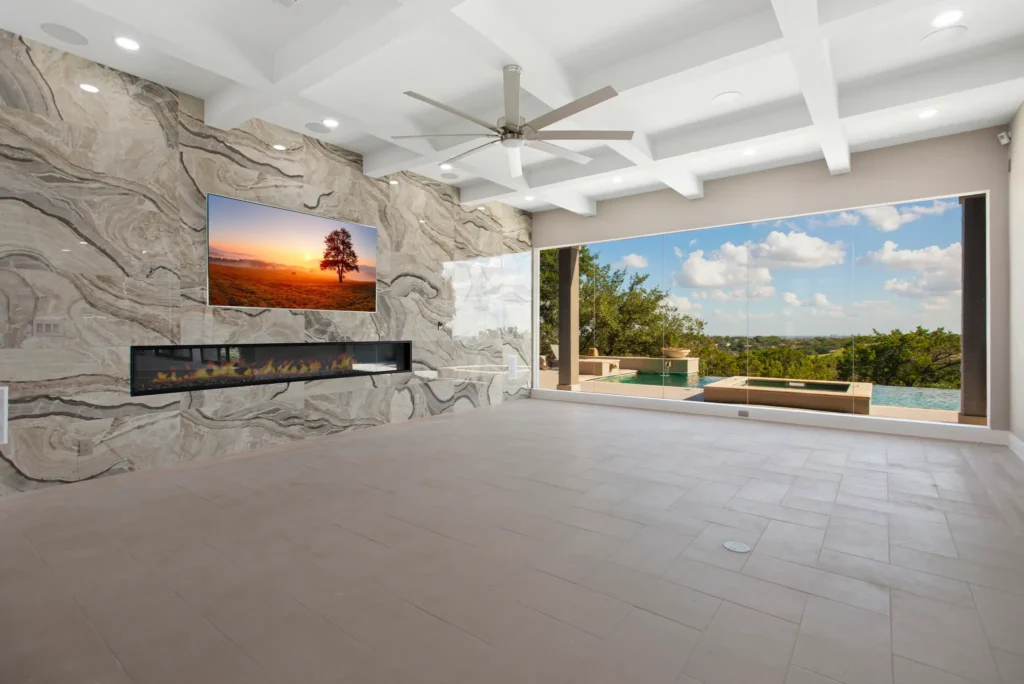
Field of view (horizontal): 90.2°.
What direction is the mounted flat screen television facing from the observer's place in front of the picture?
facing the viewer and to the right of the viewer

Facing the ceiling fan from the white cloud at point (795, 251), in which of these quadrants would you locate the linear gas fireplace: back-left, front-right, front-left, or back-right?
front-right

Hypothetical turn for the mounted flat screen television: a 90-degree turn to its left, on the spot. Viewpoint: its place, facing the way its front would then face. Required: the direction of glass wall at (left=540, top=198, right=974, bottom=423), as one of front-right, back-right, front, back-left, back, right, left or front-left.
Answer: front-right

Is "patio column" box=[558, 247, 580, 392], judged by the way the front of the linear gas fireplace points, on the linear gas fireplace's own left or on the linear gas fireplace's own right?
on the linear gas fireplace's own left

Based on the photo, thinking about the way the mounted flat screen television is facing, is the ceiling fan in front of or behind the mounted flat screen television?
in front

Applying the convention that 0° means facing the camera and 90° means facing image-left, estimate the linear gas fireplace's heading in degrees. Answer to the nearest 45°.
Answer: approximately 315°

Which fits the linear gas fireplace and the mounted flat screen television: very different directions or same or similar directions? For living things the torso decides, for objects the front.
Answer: same or similar directions

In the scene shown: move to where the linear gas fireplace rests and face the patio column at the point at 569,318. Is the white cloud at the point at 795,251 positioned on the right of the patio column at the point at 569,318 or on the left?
right

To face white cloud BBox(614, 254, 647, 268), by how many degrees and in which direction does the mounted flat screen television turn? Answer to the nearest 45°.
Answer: approximately 45° to its left

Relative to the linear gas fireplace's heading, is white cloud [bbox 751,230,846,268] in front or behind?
in front

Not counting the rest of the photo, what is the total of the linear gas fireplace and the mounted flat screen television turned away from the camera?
0

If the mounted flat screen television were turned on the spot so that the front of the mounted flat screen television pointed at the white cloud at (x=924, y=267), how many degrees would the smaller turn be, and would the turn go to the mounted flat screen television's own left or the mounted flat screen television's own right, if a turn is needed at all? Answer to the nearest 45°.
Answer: approximately 45° to the mounted flat screen television's own left

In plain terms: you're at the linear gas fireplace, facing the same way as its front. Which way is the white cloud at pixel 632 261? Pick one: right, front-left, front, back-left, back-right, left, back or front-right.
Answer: front-left

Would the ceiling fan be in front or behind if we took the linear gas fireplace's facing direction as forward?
in front

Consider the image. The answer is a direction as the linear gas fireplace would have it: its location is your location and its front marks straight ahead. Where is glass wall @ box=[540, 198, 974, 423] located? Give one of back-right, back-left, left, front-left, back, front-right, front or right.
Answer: front-left
